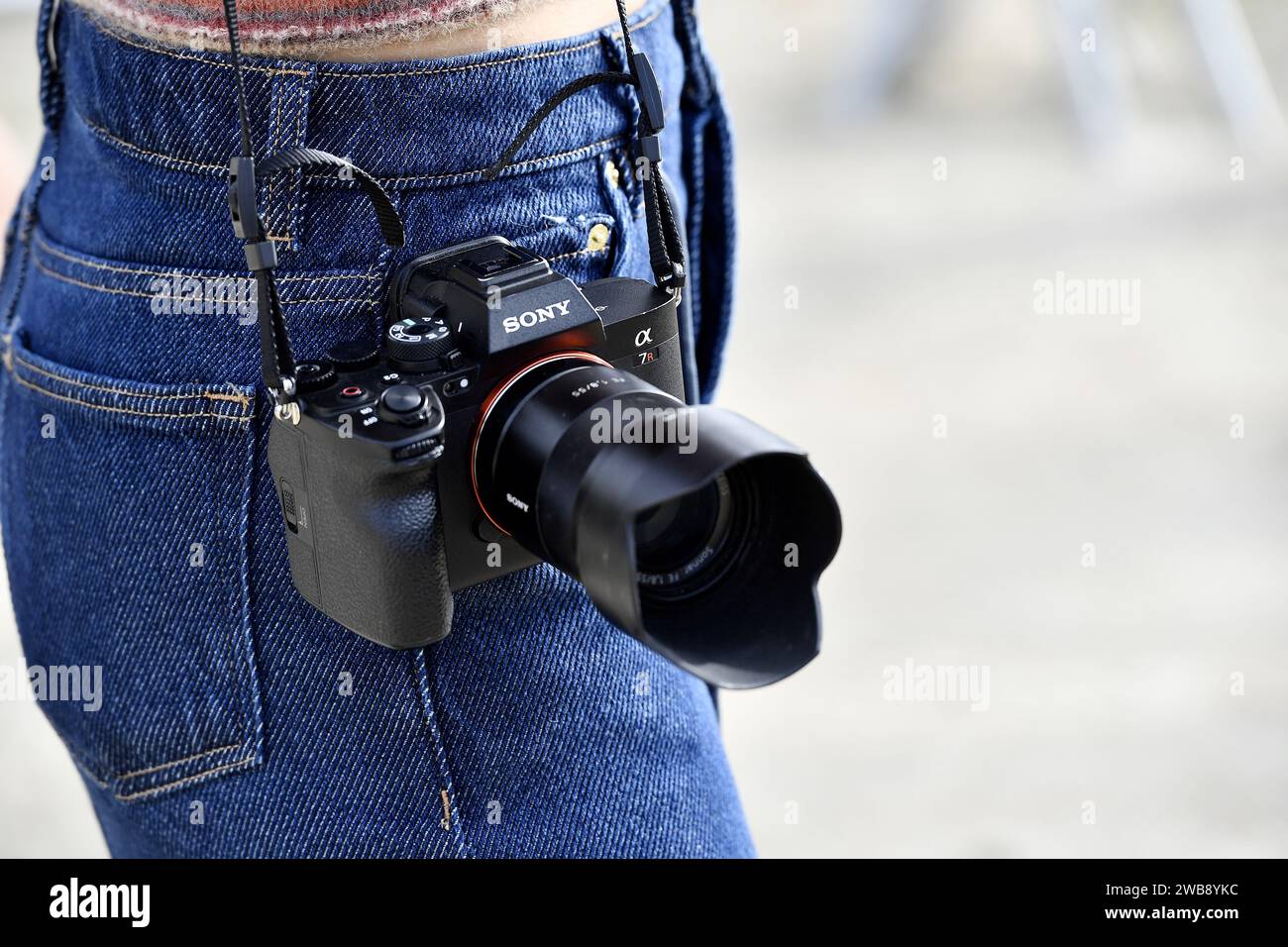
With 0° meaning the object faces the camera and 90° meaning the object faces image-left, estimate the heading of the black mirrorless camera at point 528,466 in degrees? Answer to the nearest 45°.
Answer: approximately 315°
